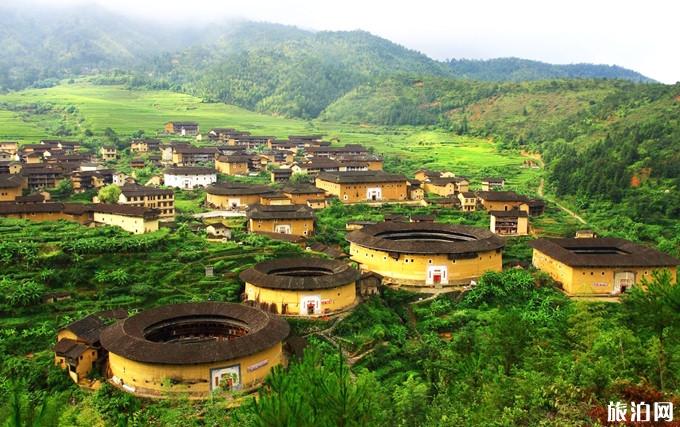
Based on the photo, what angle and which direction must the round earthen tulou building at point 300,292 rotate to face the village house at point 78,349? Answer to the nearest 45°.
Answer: approximately 45° to its right

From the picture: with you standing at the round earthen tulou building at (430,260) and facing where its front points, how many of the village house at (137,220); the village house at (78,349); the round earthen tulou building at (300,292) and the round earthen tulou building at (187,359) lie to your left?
0

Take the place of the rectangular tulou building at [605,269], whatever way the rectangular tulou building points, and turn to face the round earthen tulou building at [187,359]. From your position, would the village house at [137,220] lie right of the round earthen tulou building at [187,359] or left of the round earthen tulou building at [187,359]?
right

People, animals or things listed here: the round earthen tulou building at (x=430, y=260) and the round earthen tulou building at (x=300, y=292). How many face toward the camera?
2

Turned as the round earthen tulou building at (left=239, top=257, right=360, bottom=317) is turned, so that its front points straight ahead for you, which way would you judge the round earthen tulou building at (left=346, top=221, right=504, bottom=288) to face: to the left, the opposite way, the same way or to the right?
the same way

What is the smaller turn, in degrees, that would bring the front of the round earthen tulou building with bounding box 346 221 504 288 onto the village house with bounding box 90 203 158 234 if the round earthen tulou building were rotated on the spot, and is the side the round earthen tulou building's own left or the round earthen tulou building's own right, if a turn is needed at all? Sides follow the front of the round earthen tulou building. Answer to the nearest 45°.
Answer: approximately 90° to the round earthen tulou building's own right

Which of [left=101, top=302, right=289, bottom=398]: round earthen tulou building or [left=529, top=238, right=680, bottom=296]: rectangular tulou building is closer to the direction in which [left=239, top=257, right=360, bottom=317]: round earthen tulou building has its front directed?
the round earthen tulou building

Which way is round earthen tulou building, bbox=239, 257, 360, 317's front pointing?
toward the camera

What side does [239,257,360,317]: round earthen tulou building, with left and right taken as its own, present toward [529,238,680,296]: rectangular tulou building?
left

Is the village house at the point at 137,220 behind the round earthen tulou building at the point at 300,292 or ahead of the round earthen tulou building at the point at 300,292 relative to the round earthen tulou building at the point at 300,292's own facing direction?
behind

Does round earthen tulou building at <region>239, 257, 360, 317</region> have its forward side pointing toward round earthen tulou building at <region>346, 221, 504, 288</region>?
no

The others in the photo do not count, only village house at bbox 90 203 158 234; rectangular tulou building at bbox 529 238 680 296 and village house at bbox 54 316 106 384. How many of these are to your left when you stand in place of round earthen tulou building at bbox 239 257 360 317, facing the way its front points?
1

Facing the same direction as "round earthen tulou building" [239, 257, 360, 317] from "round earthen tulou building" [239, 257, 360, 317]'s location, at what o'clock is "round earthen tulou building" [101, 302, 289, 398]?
"round earthen tulou building" [101, 302, 289, 398] is roughly at 1 o'clock from "round earthen tulou building" [239, 257, 360, 317].

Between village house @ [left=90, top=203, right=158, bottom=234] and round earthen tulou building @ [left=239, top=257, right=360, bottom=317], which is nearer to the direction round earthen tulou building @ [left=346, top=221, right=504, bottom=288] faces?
the round earthen tulou building

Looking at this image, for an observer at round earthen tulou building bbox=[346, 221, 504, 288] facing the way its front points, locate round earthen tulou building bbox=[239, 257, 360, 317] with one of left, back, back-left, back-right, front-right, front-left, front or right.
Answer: front-right

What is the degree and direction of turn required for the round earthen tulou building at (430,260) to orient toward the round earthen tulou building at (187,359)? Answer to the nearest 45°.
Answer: approximately 45° to its right

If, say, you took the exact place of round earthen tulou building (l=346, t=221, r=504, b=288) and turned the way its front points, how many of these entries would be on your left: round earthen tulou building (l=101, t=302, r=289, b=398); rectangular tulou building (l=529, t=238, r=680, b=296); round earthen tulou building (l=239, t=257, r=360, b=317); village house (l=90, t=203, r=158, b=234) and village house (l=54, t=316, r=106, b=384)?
1
